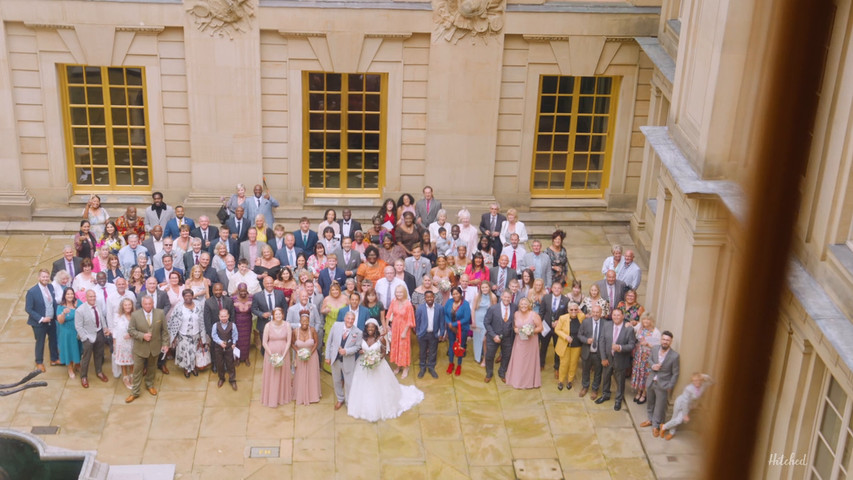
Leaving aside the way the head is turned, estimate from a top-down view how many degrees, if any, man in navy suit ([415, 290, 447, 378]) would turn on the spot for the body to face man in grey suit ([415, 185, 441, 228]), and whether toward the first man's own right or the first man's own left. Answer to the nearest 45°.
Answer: approximately 180°

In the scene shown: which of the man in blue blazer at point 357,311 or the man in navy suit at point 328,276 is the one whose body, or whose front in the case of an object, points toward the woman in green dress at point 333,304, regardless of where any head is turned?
the man in navy suit

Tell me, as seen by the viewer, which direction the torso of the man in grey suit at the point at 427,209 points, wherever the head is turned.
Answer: toward the camera

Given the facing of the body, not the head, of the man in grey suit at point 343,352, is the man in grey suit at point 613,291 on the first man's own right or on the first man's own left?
on the first man's own left

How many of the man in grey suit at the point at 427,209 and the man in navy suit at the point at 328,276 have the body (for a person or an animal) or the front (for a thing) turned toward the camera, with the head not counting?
2

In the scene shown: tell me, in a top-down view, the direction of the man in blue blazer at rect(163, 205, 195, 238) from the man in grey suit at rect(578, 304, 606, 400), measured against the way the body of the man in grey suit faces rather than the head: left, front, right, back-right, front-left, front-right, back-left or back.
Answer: right

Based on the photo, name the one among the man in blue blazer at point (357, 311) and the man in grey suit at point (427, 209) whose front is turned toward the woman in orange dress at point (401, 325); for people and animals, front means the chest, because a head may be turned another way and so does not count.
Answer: the man in grey suit

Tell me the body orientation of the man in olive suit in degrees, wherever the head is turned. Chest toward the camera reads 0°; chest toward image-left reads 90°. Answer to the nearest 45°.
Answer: approximately 0°

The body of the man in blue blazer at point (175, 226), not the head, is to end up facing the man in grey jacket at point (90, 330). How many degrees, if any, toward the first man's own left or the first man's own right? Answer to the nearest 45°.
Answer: approximately 45° to the first man's own right
